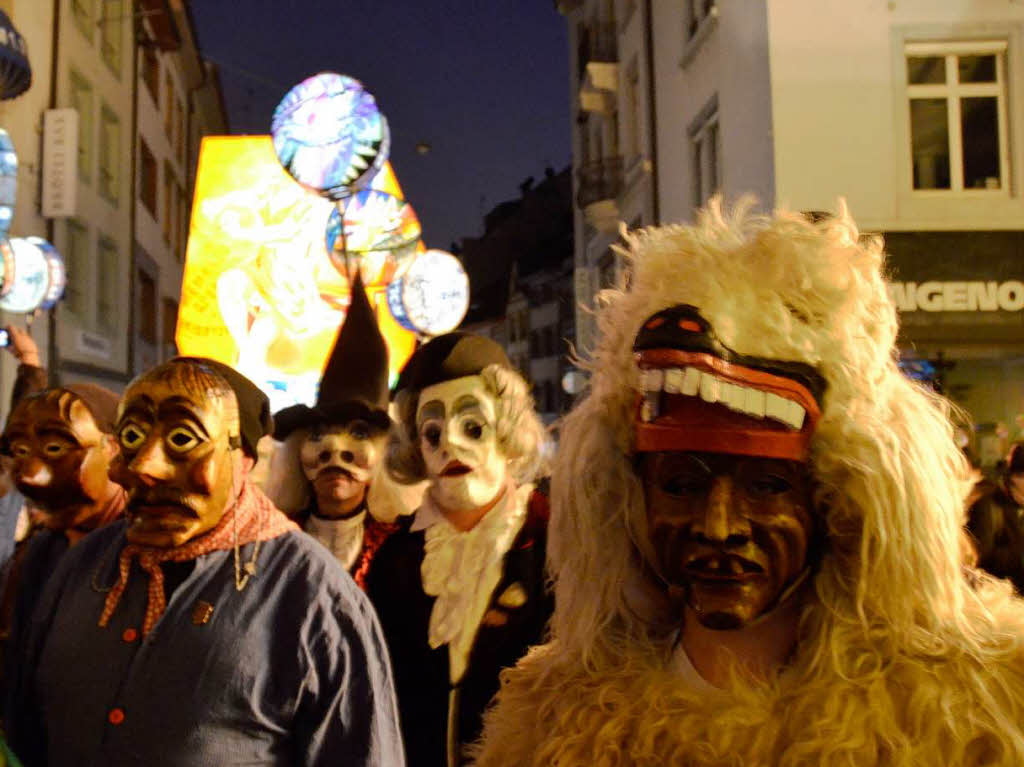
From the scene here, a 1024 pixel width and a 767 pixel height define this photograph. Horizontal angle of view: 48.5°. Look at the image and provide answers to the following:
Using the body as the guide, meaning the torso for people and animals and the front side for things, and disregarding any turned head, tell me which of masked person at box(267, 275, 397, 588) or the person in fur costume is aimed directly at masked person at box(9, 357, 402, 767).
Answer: masked person at box(267, 275, 397, 588)

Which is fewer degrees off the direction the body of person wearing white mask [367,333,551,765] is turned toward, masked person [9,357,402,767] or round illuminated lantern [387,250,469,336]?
the masked person

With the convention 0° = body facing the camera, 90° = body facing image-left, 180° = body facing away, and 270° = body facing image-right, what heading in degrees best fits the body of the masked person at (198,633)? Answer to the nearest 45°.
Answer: approximately 45°

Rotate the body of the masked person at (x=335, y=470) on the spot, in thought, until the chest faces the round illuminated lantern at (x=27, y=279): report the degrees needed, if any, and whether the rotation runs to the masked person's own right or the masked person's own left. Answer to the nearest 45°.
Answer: approximately 135° to the masked person's own right

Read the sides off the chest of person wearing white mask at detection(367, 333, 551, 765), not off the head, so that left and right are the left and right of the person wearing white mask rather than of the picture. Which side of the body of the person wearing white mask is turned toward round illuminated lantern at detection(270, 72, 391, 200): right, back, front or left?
back

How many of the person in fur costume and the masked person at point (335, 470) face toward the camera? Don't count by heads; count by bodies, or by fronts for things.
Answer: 2

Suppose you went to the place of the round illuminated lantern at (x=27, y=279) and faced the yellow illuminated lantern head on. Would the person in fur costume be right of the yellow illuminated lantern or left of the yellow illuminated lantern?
right

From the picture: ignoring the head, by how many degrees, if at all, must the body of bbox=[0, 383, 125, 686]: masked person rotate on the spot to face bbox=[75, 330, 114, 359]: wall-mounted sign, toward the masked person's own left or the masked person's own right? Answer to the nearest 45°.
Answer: approximately 135° to the masked person's own right

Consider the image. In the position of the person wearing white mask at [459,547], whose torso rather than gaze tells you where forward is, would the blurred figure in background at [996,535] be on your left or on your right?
on your left

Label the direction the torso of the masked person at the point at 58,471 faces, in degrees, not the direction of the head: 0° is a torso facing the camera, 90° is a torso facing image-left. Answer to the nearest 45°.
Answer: approximately 45°

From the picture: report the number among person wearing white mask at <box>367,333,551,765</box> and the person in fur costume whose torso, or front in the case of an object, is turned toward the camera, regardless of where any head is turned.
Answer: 2

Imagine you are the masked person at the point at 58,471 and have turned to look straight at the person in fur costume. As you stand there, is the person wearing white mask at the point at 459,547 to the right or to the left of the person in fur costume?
left

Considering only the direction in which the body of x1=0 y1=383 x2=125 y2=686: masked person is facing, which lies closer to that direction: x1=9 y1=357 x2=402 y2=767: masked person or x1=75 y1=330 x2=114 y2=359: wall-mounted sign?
the masked person

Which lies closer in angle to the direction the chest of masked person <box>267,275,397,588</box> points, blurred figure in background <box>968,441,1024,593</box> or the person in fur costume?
the person in fur costume
